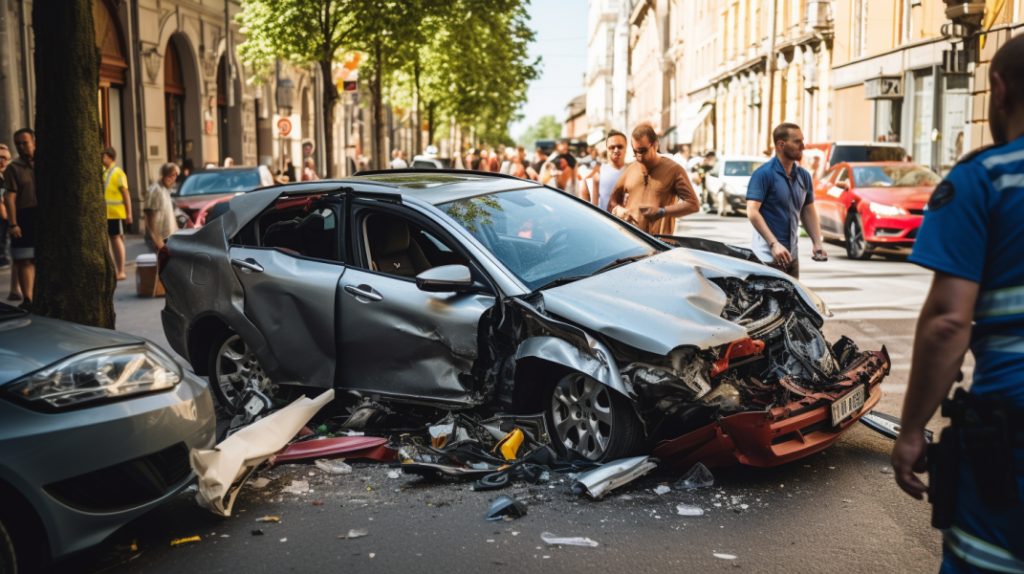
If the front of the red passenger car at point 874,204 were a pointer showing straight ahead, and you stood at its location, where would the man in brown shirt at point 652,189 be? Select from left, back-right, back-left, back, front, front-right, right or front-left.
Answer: front-right

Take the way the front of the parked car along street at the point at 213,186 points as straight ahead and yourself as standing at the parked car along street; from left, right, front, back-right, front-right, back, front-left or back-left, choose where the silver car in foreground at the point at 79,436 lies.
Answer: front-left

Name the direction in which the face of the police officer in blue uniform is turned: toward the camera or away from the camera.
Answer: away from the camera

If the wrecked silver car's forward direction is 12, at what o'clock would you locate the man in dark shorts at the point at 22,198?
The man in dark shorts is roughly at 6 o'clock from the wrecked silver car.

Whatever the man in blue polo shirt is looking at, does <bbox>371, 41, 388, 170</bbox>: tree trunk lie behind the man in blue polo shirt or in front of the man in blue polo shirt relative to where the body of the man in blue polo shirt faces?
behind

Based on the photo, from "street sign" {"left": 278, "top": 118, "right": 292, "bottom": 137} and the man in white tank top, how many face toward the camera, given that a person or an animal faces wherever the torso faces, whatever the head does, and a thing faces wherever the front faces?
2

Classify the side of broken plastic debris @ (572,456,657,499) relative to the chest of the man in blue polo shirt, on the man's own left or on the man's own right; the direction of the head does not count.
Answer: on the man's own right
